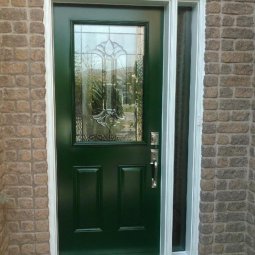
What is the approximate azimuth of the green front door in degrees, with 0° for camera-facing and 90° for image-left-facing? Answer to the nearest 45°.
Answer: approximately 0°
